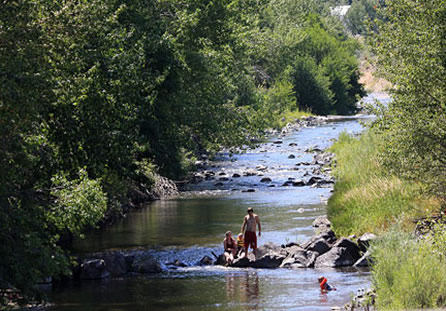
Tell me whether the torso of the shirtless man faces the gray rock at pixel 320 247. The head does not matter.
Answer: no

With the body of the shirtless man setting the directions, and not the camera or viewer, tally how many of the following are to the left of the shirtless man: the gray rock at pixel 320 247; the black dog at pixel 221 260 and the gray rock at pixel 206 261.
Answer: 1

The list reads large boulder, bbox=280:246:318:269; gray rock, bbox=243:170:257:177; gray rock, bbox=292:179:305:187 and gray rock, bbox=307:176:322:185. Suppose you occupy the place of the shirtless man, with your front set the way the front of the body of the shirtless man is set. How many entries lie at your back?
3

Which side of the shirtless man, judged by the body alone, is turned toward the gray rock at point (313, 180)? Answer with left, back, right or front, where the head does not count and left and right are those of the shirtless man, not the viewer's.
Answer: back

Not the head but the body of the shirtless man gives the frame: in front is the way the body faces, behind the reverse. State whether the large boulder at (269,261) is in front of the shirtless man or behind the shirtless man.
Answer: in front

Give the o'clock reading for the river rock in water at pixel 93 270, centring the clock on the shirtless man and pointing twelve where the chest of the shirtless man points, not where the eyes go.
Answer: The river rock in water is roughly at 2 o'clock from the shirtless man.

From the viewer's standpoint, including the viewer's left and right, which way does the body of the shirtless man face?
facing the viewer

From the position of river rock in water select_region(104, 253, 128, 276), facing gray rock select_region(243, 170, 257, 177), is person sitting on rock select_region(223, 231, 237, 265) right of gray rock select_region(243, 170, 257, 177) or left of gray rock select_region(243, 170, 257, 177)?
right

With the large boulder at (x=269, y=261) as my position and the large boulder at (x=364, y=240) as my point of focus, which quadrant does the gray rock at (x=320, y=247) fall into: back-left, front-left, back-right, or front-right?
front-left

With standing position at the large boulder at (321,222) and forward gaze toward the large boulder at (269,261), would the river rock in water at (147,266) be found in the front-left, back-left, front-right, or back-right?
front-right
